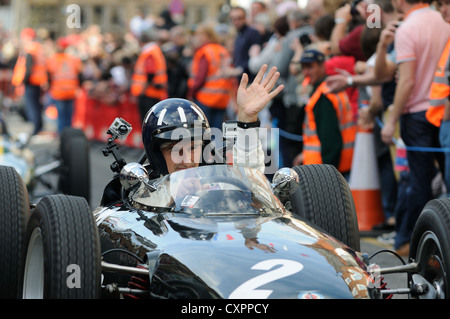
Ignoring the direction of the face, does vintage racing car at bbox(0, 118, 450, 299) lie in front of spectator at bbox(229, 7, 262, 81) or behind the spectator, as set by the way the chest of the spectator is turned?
in front

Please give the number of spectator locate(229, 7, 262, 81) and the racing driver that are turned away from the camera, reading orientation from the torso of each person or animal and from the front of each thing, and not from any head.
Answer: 0

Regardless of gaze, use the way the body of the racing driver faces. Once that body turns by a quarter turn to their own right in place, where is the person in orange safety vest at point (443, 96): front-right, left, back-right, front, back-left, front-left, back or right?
back

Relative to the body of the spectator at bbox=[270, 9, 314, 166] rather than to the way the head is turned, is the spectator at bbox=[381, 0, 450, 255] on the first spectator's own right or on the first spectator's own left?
on the first spectator's own left

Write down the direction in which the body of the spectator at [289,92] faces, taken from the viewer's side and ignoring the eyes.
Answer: to the viewer's left

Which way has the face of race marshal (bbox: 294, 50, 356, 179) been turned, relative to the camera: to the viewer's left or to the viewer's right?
to the viewer's left

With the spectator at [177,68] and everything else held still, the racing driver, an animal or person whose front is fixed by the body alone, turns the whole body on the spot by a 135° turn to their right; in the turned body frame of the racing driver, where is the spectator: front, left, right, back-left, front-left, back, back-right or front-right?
right

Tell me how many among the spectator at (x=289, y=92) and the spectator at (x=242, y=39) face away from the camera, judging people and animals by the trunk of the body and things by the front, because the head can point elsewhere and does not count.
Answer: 0

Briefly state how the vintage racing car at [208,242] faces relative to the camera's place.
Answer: facing the viewer and to the right of the viewer
